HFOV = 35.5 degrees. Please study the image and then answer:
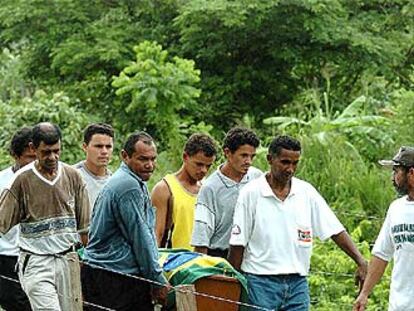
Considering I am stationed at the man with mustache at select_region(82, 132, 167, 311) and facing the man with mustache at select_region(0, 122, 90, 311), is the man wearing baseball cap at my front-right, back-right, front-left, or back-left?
back-right

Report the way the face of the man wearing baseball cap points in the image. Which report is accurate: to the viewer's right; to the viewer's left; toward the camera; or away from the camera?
to the viewer's left

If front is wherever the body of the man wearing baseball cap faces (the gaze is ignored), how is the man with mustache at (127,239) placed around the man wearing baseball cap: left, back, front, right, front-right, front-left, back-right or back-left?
front-right

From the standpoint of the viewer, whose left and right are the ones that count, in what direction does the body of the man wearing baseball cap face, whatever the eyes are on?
facing the viewer and to the left of the viewer

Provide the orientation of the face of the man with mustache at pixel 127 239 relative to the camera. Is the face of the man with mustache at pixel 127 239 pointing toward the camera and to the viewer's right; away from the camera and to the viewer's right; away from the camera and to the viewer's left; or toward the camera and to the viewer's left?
toward the camera and to the viewer's right
